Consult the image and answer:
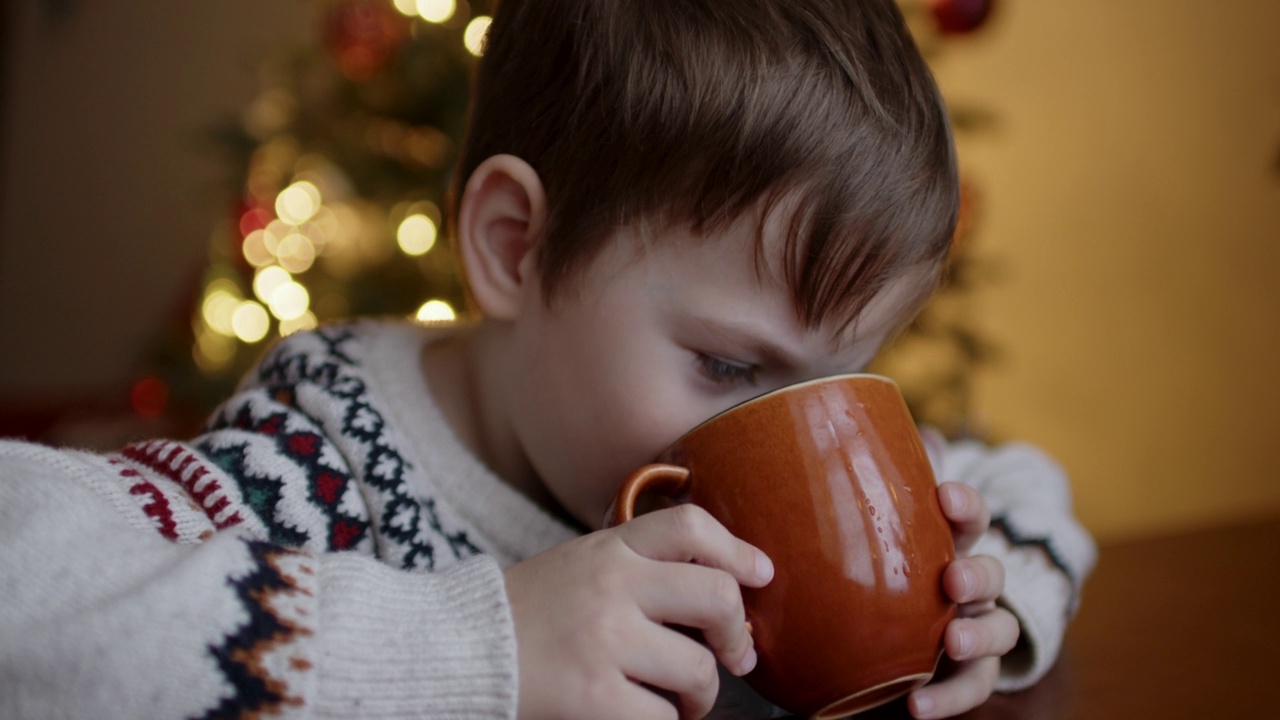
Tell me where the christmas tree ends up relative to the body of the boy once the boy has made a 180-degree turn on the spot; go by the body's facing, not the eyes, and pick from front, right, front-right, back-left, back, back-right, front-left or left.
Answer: front-right

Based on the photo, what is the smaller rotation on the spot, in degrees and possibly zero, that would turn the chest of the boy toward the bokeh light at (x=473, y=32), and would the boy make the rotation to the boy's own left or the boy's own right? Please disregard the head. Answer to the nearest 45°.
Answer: approximately 135° to the boy's own left

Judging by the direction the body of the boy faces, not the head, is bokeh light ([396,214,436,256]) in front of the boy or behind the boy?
behind

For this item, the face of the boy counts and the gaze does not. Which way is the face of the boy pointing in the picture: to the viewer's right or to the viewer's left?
to the viewer's right

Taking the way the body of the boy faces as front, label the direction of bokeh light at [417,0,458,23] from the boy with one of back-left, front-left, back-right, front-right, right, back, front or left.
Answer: back-left

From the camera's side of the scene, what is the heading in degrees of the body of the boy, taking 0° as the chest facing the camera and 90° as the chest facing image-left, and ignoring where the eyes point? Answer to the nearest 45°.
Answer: approximately 315°

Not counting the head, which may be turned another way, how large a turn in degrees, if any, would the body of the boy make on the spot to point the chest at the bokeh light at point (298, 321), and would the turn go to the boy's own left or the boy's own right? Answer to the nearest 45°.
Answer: approximately 135° to the boy's own left

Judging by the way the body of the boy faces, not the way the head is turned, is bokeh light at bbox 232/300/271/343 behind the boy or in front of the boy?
behind
